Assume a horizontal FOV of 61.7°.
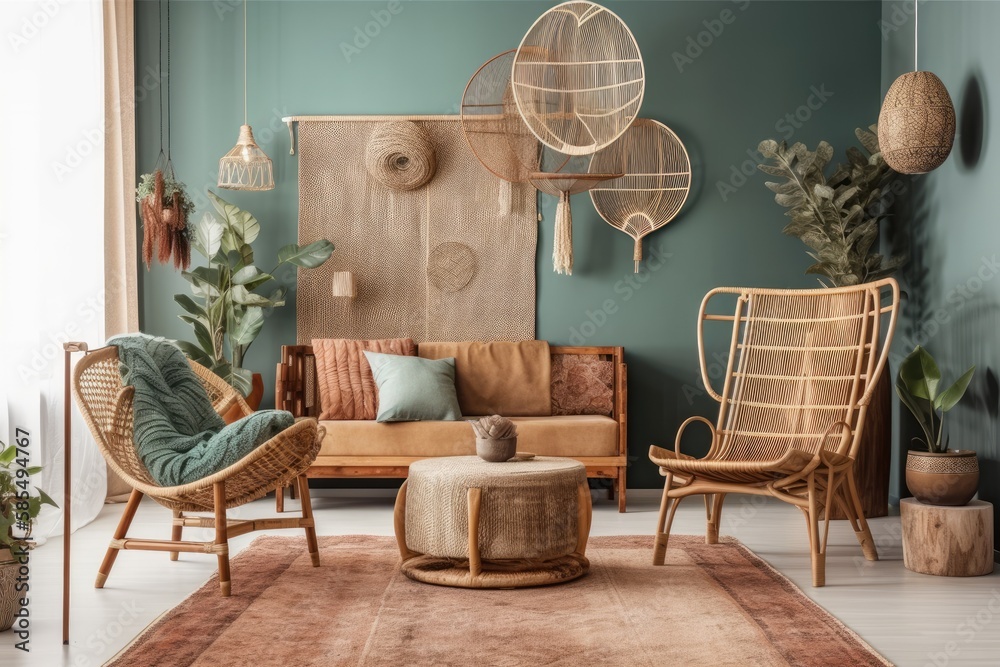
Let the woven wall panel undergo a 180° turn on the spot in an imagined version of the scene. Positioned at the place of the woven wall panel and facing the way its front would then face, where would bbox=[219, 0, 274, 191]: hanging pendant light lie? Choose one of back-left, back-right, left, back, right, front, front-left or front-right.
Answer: left

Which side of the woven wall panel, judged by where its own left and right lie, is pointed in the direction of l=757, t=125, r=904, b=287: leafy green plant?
left

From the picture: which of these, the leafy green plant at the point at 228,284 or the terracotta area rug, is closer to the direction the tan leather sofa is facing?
the terracotta area rug

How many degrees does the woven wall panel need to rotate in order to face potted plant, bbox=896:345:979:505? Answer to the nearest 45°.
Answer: approximately 45° to its left

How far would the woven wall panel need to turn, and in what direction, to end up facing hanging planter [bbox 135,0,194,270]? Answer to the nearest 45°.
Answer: approximately 90° to its right

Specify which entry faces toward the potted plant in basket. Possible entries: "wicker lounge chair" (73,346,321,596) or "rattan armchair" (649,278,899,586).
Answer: the rattan armchair

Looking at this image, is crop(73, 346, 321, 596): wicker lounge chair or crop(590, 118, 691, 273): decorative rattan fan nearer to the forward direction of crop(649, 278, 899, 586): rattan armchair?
the wicker lounge chair

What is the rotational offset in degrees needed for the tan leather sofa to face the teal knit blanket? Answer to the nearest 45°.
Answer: approximately 45° to its right

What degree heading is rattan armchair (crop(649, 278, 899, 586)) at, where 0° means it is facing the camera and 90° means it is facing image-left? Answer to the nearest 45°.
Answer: approximately 45°

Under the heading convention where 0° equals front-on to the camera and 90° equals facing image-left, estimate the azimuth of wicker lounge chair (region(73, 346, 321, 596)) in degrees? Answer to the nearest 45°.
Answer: approximately 315°

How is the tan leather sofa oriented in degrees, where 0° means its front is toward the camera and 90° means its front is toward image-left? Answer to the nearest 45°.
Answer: approximately 0°

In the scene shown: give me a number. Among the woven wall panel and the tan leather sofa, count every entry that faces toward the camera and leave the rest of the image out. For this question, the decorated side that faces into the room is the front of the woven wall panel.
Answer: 2
